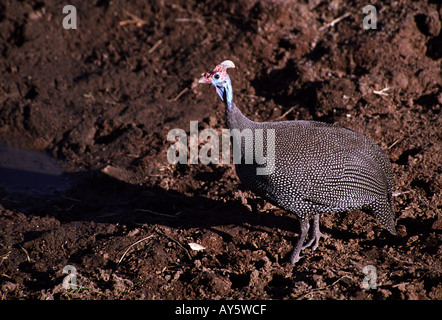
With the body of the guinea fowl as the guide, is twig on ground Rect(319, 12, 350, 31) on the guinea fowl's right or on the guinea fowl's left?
on the guinea fowl's right

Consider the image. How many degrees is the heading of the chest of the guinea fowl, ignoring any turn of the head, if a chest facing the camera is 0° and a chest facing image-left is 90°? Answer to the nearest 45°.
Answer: approximately 90°
